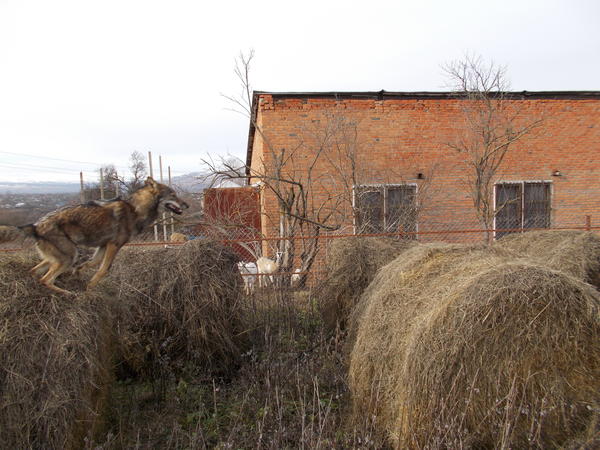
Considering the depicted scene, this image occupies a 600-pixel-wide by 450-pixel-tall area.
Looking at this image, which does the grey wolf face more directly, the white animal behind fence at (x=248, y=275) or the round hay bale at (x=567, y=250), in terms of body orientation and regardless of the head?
the round hay bale

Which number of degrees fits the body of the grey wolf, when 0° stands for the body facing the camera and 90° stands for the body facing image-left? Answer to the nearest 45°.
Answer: approximately 270°

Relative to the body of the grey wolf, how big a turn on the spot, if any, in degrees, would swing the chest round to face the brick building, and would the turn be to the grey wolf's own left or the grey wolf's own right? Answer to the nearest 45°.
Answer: approximately 45° to the grey wolf's own left

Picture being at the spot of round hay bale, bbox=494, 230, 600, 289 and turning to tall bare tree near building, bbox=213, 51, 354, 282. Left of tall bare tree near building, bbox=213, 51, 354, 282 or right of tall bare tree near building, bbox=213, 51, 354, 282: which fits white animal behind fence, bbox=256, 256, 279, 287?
left
